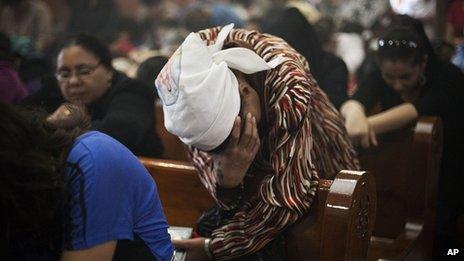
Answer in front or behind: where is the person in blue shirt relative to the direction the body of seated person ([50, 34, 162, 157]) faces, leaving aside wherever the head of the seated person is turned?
in front

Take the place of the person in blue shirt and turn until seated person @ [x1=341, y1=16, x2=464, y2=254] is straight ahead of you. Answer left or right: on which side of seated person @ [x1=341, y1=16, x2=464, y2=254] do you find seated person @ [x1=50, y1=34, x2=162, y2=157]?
left

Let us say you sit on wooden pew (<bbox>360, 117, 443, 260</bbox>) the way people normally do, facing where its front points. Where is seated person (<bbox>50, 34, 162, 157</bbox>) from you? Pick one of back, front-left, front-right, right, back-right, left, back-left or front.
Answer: front-right

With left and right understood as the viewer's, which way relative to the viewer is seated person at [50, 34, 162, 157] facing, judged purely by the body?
facing the viewer and to the left of the viewer

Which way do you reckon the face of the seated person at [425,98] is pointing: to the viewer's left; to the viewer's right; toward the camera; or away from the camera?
toward the camera

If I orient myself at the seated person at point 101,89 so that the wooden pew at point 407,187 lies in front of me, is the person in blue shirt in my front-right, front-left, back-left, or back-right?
front-right

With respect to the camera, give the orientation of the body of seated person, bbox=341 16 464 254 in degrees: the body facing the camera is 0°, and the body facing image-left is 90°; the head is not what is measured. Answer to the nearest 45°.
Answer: approximately 45°

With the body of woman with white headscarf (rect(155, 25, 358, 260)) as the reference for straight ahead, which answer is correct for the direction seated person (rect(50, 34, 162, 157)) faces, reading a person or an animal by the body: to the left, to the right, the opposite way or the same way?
the same way

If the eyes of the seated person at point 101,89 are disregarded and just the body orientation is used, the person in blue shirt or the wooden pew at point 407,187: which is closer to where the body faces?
the person in blue shirt

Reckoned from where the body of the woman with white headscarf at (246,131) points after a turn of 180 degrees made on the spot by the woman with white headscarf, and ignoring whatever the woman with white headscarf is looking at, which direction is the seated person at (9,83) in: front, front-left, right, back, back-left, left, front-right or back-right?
left

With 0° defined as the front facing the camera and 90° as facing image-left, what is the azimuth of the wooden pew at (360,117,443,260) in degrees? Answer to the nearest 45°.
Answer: approximately 45°

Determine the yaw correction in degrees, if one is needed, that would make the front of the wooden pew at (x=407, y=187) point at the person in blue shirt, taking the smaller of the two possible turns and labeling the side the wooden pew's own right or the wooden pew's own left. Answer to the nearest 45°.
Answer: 0° — it already faces them

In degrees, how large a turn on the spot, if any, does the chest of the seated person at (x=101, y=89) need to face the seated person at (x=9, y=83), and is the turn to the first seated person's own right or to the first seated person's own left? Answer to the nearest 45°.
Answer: approximately 90° to the first seated person's own right

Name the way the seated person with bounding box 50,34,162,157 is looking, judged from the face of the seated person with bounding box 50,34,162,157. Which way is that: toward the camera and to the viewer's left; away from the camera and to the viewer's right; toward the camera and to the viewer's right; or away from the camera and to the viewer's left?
toward the camera and to the viewer's left
